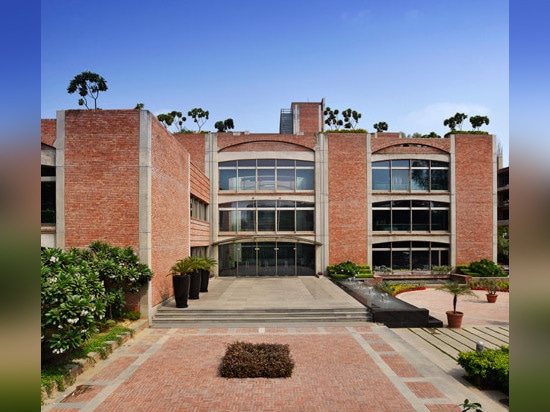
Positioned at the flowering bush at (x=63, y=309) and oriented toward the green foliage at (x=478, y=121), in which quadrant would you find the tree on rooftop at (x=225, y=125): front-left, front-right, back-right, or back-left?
front-left

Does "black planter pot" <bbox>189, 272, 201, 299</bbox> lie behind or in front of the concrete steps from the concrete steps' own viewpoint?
behind

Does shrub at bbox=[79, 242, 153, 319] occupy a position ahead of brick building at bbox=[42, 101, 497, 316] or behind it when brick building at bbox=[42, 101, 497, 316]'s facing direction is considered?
ahead

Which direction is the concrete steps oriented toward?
toward the camera

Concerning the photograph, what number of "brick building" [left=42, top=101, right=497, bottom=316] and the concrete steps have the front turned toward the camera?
2

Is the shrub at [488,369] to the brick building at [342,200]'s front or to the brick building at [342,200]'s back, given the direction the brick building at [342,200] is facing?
to the front

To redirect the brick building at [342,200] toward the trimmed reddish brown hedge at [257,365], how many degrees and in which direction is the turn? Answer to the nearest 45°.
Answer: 0° — it already faces it

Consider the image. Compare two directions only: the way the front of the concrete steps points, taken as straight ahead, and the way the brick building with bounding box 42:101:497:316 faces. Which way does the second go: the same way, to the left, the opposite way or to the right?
the same way

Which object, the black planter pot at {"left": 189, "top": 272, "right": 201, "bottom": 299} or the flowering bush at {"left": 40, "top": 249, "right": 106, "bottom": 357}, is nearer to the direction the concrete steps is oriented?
the flowering bush

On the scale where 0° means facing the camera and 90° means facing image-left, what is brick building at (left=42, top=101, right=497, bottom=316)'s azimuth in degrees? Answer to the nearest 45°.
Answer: approximately 0°
